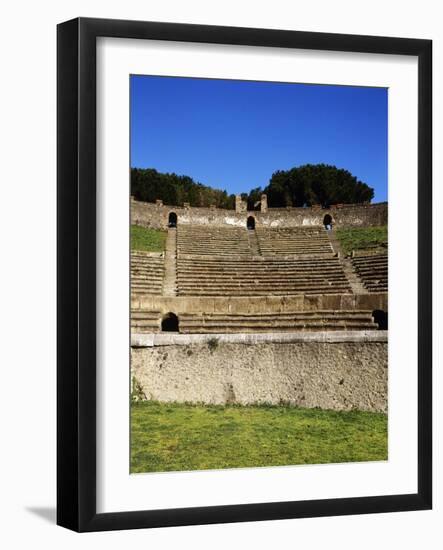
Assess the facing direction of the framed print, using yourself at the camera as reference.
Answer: facing the viewer and to the right of the viewer
